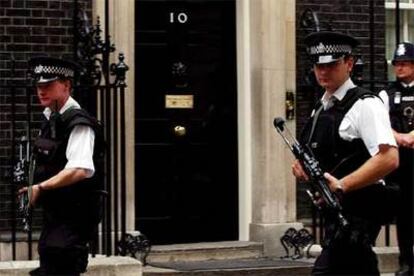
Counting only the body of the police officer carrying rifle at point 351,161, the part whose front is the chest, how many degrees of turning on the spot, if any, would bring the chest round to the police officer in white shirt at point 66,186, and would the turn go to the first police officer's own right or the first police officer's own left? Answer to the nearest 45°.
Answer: approximately 45° to the first police officer's own right

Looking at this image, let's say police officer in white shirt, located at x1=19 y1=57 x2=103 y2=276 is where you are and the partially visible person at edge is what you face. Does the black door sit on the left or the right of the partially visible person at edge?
left

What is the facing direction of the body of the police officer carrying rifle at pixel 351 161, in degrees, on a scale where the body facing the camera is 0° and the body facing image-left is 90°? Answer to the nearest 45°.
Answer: approximately 45°

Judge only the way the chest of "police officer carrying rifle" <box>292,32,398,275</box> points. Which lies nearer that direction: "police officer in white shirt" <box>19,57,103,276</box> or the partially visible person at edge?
the police officer in white shirt

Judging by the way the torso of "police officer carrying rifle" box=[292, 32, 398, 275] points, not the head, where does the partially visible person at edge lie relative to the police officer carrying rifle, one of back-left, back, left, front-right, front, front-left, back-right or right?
back-right
